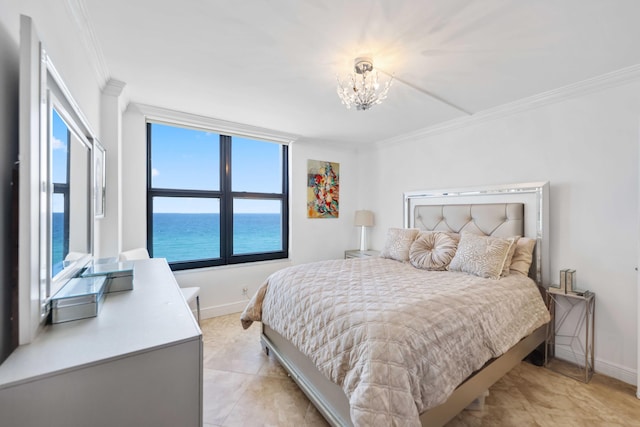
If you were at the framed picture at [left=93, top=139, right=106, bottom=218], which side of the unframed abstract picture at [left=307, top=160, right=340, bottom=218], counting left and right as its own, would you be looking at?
right

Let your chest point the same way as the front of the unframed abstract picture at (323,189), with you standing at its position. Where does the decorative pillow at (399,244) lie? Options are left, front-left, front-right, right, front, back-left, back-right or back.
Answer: front

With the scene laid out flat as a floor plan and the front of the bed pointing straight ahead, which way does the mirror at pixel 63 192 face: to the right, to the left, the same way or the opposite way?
the opposite way

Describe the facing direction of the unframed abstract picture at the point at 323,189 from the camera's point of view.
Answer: facing the viewer and to the right of the viewer

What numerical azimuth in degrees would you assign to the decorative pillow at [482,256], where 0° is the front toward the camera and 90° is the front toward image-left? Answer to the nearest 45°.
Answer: approximately 45°

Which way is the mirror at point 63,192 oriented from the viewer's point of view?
to the viewer's right

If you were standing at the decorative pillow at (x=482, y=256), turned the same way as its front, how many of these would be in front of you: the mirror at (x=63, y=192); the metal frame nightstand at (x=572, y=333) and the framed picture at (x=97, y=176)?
2

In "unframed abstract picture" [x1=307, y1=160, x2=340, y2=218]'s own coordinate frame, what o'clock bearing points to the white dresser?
The white dresser is roughly at 2 o'clock from the unframed abstract picture.

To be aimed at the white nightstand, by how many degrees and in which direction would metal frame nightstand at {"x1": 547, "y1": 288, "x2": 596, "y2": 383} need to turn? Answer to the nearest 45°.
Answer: approximately 45° to its right

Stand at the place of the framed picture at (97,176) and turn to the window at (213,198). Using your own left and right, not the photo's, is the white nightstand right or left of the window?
right

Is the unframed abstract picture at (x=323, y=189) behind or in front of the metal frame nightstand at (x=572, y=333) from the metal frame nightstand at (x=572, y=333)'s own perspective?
in front

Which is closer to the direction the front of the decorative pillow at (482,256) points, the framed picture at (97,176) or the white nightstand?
the framed picture

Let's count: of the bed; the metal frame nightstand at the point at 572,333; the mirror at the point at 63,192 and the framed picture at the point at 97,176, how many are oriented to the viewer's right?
2

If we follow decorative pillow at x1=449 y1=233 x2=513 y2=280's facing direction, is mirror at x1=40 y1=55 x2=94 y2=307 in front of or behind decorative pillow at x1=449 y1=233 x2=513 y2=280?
in front

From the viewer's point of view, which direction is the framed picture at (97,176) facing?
to the viewer's right

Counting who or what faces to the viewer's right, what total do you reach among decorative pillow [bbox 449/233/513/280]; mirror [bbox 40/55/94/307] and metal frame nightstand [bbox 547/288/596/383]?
1

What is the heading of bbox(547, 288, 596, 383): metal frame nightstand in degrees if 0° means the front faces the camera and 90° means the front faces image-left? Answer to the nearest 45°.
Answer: approximately 45°
